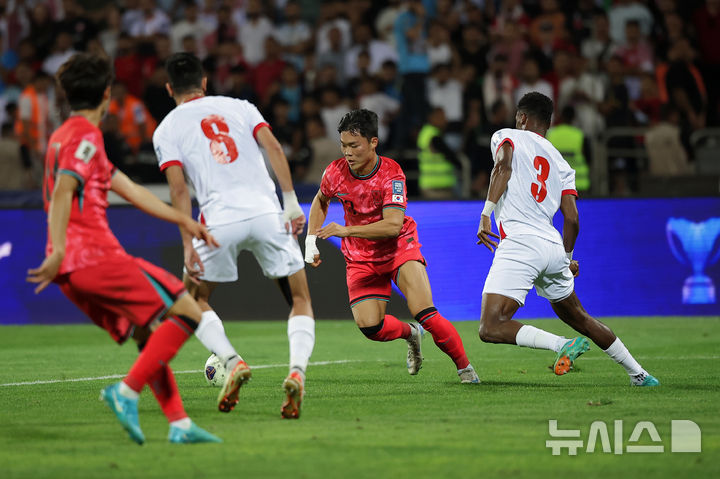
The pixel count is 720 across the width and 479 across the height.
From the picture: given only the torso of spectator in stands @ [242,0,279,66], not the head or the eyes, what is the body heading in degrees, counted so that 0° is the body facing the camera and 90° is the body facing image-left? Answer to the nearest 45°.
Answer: approximately 0°

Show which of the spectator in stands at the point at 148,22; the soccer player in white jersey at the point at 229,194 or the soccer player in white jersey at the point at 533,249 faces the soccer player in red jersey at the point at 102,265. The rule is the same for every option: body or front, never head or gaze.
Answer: the spectator in stands

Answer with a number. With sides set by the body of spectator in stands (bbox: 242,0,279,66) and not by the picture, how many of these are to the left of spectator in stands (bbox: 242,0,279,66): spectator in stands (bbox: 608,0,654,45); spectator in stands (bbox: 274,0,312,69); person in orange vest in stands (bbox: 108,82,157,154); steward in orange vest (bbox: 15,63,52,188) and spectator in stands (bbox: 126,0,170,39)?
2

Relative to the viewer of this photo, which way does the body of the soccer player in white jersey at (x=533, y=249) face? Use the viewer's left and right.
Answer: facing away from the viewer and to the left of the viewer

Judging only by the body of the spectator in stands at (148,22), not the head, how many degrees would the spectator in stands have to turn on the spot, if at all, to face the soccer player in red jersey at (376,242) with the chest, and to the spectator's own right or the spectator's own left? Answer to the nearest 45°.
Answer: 0° — they already face them

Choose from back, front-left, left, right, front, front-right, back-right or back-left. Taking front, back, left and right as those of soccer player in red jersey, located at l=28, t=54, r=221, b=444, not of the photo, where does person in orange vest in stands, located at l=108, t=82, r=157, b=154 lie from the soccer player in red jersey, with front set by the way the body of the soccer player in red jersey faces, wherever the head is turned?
front-left

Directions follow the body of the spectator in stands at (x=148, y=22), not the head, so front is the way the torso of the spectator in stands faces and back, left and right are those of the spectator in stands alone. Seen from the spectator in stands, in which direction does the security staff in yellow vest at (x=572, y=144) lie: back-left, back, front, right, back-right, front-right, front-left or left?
front-left

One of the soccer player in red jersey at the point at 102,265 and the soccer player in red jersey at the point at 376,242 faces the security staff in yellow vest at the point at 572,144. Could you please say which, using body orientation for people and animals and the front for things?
the soccer player in red jersey at the point at 102,265

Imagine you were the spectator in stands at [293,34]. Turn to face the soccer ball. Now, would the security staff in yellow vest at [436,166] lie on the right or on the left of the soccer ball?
left
